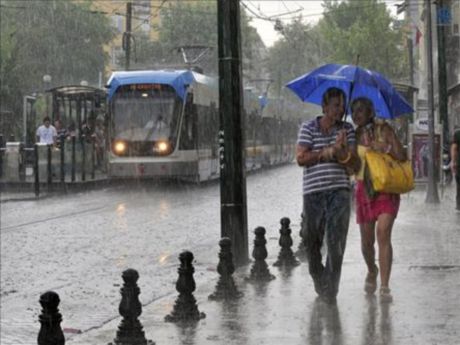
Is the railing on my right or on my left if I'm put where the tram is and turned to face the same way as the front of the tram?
on my right

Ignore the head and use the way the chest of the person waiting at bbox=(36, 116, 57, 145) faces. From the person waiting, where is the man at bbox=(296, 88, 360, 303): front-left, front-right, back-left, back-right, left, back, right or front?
front

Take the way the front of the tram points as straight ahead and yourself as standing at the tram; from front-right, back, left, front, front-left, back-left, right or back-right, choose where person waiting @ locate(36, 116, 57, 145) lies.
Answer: right

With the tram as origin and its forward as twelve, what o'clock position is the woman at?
The woman is roughly at 10 o'clock from the tram.

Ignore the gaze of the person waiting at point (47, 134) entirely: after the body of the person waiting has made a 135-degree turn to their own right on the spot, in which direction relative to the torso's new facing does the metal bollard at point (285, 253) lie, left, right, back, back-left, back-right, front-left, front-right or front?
back-left

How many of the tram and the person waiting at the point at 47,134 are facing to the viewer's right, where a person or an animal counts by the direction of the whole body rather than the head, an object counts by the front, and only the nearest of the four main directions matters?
0

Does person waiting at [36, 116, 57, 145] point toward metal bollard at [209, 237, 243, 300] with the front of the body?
yes

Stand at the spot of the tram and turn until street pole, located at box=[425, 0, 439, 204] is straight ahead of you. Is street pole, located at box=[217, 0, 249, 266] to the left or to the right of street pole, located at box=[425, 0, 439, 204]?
right

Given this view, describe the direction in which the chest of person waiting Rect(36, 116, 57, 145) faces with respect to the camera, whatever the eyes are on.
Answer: toward the camera

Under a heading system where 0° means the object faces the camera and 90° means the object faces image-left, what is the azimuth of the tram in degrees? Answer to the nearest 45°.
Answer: approximately 45°

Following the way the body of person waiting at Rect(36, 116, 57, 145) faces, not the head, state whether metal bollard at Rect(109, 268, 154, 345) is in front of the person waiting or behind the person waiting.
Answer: in front

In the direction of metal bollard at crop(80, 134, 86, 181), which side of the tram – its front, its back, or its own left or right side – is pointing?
front

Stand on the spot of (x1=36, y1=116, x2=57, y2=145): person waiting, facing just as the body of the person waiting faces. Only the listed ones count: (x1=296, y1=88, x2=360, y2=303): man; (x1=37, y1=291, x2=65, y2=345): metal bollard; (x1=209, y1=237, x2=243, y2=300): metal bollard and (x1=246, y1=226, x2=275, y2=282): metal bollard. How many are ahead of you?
4

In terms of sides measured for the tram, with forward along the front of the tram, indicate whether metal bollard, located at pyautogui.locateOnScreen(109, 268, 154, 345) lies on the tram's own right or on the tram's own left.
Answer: on the tram's own left

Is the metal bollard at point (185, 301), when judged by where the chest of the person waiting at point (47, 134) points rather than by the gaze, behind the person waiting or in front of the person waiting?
in front

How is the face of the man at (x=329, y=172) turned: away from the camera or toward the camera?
toward the camera

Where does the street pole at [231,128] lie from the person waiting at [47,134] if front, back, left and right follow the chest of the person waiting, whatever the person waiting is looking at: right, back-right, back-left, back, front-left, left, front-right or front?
front
